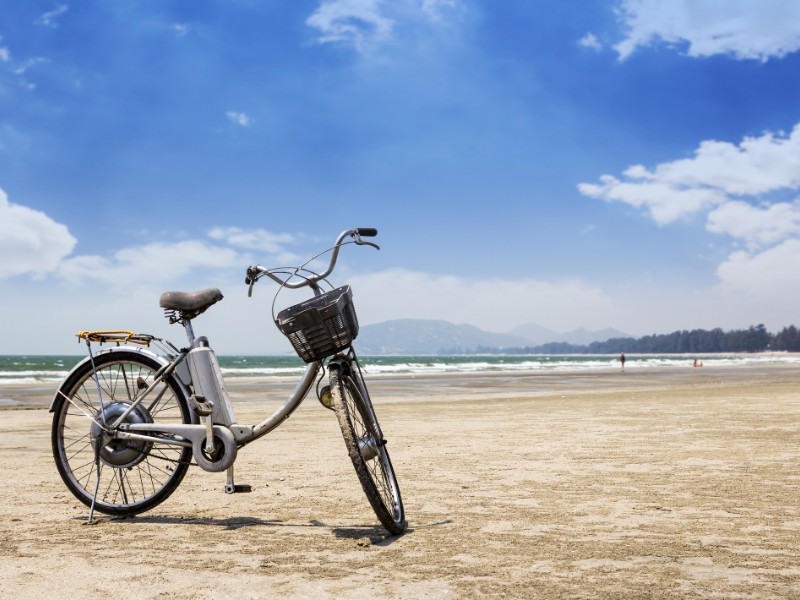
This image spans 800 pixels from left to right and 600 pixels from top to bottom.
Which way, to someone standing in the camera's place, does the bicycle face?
facing the viewer and to the right of the viewer
